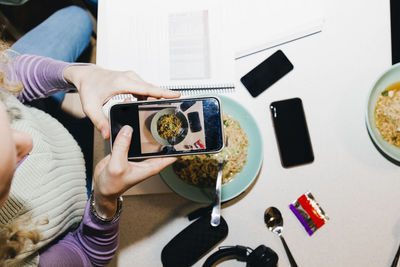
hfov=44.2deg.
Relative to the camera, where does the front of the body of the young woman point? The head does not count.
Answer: to the viewer's right
